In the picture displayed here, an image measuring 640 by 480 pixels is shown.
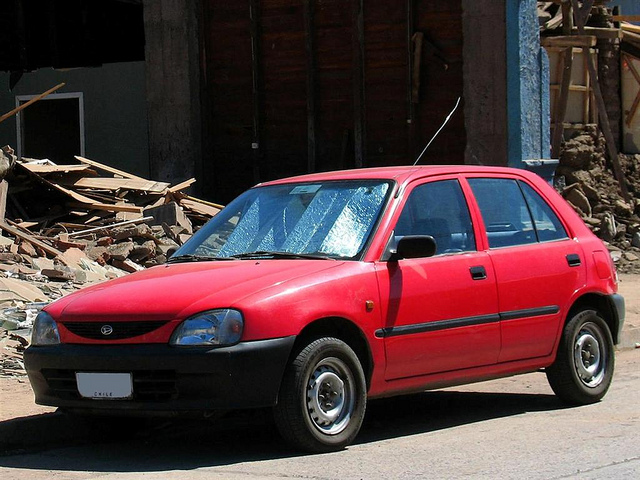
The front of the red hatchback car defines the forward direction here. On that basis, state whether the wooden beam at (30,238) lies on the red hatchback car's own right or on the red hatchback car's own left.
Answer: on the red hatchback car's own right

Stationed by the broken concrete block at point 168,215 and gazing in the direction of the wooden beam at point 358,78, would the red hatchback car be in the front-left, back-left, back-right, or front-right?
back-right

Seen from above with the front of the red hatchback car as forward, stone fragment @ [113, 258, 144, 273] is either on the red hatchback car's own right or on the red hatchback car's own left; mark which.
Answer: on the red hatchback car's own right

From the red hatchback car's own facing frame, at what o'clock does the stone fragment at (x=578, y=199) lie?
The stone fragment is roughly at 5 o'clock from the red hatchback car.

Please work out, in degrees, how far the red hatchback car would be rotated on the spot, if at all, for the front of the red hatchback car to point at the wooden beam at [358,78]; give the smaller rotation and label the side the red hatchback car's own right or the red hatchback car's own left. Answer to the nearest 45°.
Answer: approximately 135° to the red hatchback car's own right

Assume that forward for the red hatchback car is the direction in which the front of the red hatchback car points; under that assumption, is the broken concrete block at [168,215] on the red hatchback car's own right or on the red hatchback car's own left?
on the red hatchback car's own right

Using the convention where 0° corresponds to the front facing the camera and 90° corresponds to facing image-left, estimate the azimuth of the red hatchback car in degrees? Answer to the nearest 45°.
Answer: approximately 45°

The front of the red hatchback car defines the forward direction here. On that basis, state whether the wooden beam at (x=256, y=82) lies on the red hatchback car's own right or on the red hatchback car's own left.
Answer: on the red hatchback car's own right

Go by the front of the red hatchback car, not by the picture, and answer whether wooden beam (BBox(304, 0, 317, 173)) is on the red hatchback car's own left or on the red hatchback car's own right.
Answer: on the red hatchback car's own right

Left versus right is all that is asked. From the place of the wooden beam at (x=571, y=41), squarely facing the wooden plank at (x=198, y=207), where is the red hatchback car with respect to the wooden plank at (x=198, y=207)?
left

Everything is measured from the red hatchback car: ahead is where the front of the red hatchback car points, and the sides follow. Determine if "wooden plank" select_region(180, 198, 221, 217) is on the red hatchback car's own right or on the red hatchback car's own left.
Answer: on the red hatchback car's own right

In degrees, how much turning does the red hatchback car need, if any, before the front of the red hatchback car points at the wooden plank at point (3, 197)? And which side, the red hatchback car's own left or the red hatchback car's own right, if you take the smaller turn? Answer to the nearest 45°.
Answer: approximately 90° to the red hatchback car's own right

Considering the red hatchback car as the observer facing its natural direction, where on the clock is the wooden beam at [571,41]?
The wooden beam is roughly at 5 o'clock from the red hatchback car.
